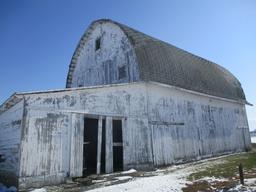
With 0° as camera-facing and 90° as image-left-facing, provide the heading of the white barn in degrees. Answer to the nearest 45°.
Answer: approximately 45°
